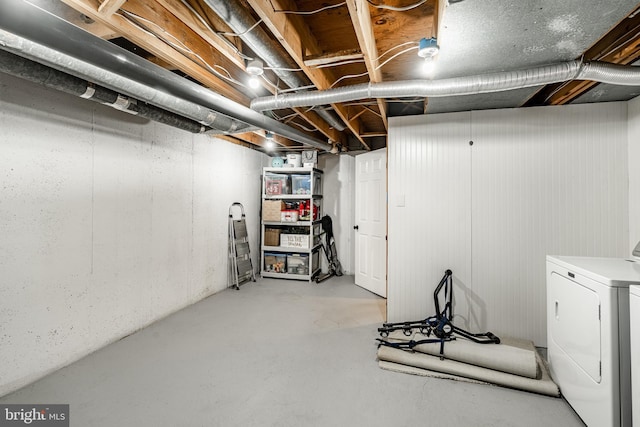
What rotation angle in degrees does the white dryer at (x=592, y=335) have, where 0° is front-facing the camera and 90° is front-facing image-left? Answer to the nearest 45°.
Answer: approximately 45°

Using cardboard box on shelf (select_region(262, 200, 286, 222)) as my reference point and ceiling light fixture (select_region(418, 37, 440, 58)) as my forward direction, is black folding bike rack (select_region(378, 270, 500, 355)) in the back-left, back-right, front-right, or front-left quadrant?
front-left

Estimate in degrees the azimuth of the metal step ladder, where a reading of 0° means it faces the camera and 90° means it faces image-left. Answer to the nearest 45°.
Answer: approximately 315°

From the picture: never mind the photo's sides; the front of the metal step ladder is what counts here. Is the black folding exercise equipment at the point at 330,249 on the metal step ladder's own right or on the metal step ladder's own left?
on the metal step ladder's own left

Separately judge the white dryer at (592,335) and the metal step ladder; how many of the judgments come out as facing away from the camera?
0

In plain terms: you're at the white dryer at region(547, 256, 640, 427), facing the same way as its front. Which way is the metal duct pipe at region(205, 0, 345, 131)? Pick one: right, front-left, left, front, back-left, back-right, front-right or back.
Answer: front

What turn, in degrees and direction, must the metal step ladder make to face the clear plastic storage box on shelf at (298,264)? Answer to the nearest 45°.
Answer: approximately 45° to its left

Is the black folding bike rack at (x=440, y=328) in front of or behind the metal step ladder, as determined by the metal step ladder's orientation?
in front

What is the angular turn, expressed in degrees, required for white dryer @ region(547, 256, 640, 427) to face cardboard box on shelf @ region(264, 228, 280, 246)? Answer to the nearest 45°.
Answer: approximately 45° to its right

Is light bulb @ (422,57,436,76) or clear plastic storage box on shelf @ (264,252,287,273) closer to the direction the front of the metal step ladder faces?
the light bulb

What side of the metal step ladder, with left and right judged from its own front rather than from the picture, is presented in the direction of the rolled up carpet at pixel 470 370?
front
